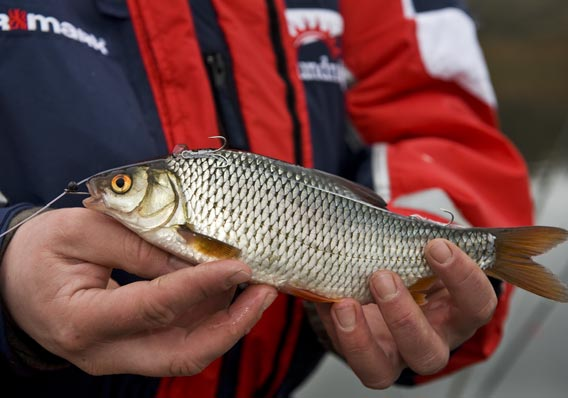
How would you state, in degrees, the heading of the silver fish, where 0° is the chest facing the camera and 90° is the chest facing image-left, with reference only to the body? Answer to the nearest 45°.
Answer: approximately 90°

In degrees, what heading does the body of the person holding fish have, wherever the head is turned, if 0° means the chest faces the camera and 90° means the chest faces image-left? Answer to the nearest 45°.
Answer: approximately 0°
